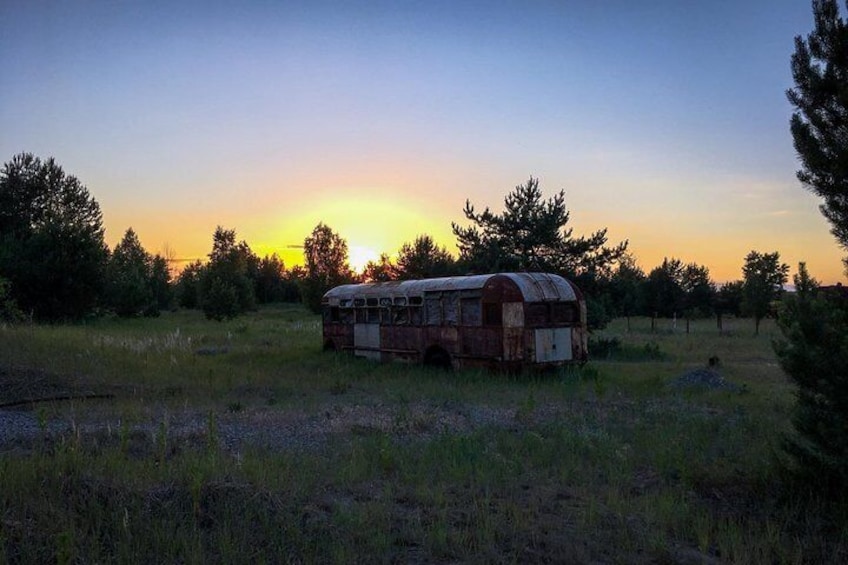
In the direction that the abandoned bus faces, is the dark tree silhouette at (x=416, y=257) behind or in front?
in front

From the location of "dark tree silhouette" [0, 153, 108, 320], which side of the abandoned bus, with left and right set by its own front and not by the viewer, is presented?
front

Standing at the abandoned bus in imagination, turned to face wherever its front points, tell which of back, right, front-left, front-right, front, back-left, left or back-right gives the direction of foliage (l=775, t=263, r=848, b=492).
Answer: back-left

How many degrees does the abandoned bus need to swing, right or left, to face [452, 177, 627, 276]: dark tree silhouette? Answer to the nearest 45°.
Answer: approximately 45° to its right

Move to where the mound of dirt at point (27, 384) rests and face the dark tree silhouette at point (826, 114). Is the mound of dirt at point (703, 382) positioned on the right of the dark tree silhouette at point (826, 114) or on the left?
left

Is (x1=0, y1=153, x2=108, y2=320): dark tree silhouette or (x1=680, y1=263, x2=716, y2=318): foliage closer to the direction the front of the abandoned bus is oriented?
the dark tree silhouette

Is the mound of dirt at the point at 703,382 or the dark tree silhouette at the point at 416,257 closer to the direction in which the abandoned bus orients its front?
the dark tree silhouette

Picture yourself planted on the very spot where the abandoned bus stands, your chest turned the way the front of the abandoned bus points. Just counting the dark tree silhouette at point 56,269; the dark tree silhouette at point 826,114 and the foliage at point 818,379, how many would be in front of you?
1

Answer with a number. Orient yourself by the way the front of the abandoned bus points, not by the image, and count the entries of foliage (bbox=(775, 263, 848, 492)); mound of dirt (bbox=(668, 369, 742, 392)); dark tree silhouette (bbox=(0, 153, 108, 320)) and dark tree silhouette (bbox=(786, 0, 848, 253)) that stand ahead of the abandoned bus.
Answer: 1

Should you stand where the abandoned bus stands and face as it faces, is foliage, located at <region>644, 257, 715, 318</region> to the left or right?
on its right

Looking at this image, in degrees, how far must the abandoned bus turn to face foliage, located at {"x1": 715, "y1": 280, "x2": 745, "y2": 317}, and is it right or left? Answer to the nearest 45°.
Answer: approximately 90° to its right

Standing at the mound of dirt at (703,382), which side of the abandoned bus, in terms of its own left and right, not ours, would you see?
back

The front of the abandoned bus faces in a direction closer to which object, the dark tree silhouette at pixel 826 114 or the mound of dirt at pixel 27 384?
the mound of dirt

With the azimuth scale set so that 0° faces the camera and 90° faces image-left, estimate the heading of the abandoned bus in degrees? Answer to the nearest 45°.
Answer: approximately 135°

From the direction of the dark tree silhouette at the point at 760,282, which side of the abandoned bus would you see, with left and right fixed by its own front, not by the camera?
right
